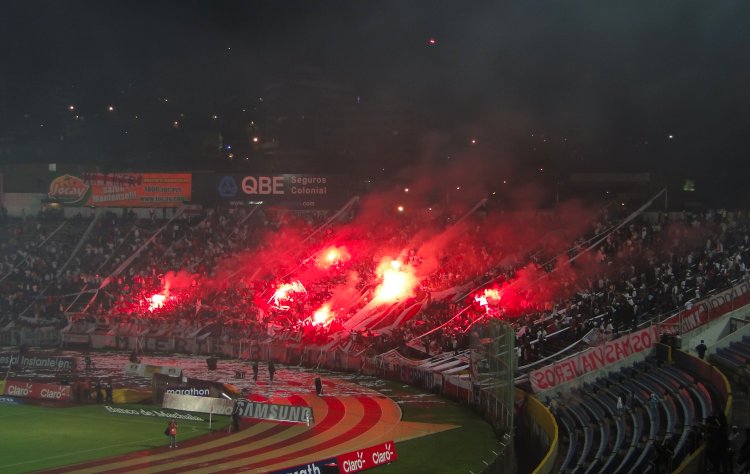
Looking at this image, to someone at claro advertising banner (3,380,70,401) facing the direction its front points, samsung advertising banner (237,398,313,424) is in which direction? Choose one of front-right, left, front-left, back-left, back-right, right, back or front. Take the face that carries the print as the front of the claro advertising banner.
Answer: front-left

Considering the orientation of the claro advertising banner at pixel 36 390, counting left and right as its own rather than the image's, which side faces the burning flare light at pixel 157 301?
back

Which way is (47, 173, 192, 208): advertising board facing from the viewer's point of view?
toward the camera

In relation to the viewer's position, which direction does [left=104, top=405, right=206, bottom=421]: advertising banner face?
facing the viewer

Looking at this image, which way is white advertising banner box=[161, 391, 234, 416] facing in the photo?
toward the camera

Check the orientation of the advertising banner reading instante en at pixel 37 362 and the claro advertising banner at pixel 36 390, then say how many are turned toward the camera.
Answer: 2

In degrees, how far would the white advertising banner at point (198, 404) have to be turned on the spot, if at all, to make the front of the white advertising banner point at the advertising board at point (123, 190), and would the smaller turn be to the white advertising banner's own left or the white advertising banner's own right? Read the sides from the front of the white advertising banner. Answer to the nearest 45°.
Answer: approximately 180°

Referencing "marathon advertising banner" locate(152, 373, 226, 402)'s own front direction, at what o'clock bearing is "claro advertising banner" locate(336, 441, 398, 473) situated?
The claro advertising banner is roughly at 11 o'clock from the marathon advertising banner.

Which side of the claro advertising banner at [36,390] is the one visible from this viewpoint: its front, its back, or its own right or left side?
front

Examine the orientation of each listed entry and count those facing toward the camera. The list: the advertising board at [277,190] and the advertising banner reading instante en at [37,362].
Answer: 2

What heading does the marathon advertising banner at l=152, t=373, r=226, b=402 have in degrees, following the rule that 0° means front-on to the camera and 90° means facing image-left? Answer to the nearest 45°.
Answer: approximately 0°
